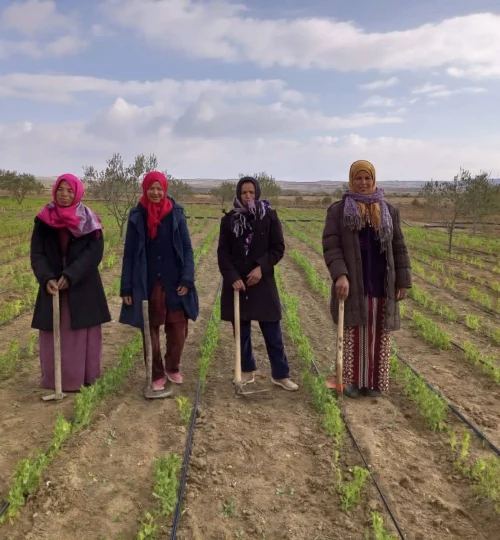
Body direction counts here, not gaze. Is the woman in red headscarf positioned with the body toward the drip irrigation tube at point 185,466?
yes

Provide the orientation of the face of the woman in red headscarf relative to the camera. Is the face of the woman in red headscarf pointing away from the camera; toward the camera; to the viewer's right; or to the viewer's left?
toward the camera

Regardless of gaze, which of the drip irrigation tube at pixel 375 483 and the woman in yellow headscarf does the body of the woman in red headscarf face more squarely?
the drip irrigation tube

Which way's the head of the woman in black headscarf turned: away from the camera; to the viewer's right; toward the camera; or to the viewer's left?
toward the camera

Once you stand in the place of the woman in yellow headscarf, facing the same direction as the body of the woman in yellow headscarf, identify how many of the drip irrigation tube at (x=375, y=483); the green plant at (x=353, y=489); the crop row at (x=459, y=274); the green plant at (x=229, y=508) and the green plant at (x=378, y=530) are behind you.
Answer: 1

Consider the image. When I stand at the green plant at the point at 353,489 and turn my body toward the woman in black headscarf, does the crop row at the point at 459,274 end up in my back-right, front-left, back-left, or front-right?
front-right

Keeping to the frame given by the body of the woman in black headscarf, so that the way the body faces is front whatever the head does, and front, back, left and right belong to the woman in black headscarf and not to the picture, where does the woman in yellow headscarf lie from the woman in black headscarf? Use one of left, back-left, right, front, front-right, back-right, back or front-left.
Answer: left

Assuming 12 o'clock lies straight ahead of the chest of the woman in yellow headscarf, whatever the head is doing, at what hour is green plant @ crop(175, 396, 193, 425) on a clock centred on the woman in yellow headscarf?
The green plant is roughly at 2 o'clock from the woman in yellow headscarf.

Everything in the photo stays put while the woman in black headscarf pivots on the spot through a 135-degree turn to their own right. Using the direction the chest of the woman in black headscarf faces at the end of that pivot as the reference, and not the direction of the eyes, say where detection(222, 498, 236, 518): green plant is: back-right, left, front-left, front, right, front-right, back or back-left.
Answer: back-left

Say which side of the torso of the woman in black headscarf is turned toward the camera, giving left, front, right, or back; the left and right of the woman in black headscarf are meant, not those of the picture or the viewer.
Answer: front

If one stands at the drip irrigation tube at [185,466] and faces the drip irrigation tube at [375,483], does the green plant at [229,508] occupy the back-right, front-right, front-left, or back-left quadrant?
front-right

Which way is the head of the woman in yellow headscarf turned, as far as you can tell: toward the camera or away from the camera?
toward the camera

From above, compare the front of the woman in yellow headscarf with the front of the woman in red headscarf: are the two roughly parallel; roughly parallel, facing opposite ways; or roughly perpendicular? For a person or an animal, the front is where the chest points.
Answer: roughly parallel

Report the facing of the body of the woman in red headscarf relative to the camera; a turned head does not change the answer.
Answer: toward the camera

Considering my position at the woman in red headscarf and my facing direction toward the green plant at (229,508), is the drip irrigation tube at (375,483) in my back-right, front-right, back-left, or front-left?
front-left
